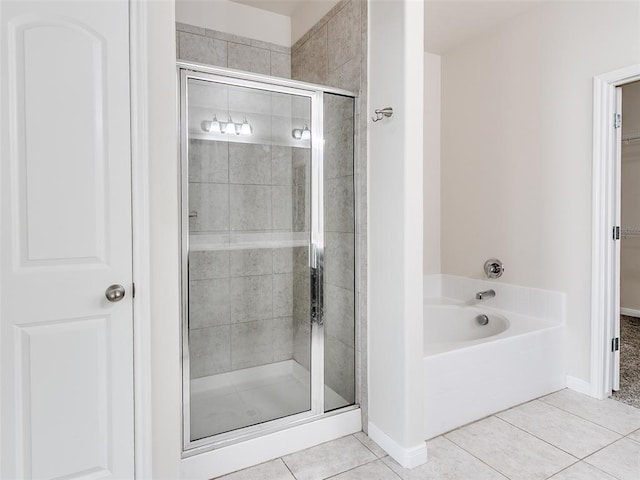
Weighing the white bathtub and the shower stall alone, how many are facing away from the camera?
0

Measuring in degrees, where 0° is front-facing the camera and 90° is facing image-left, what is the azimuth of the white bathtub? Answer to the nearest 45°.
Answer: approximately 315°

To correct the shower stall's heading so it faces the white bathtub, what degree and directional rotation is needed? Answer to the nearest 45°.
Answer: approximately 45° to its left

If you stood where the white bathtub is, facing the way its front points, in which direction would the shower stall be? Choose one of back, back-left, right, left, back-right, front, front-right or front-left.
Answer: right

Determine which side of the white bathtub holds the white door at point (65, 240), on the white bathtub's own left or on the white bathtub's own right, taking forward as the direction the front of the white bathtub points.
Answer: on the white bathtub's own right

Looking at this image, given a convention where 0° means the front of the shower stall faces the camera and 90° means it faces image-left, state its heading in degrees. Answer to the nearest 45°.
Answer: approximately 315°

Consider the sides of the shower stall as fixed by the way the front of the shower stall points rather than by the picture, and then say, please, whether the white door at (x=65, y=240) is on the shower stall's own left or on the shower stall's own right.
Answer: on the shower stall's own right
